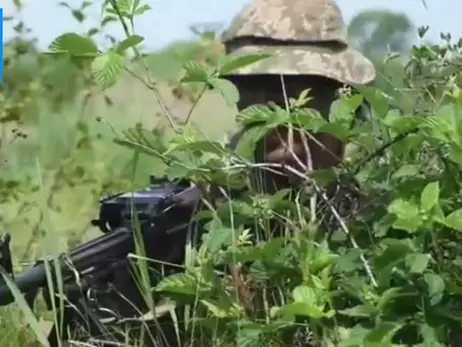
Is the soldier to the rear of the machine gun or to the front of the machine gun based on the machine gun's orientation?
to the rear

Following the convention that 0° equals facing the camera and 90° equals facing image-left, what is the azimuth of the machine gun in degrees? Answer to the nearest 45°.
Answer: approximately 45°
